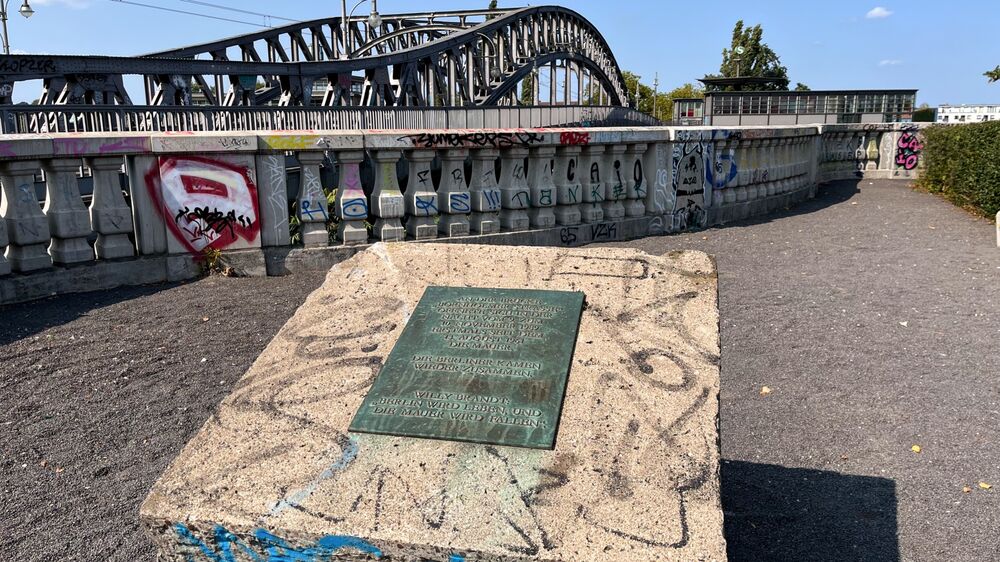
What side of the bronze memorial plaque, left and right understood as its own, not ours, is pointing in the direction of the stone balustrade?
back

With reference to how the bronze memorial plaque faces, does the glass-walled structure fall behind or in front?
behind

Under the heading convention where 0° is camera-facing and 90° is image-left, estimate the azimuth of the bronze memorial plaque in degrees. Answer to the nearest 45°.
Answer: approximately 0°

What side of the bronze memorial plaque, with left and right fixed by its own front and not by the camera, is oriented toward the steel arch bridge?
back

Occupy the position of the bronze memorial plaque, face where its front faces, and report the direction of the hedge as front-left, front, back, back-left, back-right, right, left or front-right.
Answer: back-left

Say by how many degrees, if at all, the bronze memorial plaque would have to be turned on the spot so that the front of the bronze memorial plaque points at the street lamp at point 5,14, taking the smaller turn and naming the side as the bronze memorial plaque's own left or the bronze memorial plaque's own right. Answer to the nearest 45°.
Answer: approximately 135° to the bronze memorial plaque's own right
